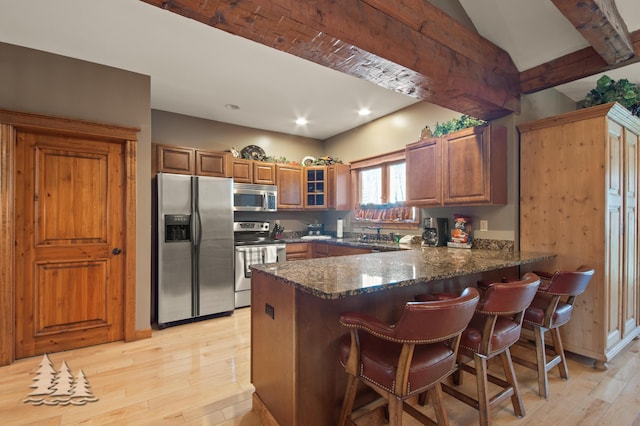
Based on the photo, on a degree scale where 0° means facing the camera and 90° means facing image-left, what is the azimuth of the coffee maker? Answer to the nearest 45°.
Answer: approximately 45°

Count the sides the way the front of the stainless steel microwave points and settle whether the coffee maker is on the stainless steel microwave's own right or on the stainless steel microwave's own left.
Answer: on the stainless steel microwave's own left

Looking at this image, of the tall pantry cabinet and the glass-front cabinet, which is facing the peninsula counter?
the glass-front cabinet

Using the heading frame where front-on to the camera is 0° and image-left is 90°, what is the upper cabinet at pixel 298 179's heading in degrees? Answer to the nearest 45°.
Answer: approximately 315°

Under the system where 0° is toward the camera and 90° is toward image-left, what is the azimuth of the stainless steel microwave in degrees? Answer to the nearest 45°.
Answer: approximately 0°

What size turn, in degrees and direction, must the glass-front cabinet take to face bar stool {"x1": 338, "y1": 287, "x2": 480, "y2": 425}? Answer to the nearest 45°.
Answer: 0° — it already faces it

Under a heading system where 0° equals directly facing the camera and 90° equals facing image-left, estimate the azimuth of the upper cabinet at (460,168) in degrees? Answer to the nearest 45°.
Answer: approximately 45°
